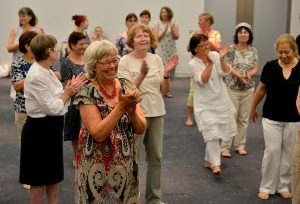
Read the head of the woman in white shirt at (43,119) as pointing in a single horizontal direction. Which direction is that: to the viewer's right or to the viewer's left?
to the viewer's right

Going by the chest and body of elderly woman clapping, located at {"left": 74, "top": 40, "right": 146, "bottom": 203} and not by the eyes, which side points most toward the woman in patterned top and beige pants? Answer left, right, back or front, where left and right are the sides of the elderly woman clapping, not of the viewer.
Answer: left

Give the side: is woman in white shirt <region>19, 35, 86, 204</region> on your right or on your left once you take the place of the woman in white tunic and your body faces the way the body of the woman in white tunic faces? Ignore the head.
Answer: on your right

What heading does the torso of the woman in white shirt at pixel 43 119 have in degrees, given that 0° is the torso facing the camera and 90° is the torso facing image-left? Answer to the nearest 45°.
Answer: approximately 270°

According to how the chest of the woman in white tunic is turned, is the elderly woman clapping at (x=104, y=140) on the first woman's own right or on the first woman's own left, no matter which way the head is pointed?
on the first woman's own right

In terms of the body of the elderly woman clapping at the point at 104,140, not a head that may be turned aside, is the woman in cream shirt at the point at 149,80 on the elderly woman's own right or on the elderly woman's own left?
on the elderly woman's own left

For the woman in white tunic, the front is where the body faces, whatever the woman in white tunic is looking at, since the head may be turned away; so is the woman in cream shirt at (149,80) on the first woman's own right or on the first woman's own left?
on the first woman's own right

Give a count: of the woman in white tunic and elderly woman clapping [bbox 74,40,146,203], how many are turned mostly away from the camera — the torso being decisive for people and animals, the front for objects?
0

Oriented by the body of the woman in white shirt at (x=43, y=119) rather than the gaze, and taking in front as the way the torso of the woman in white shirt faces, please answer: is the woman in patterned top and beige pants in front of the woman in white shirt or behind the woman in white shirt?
in front

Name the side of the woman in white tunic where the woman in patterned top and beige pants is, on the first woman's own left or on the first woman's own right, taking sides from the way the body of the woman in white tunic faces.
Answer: on the first woman's own left
